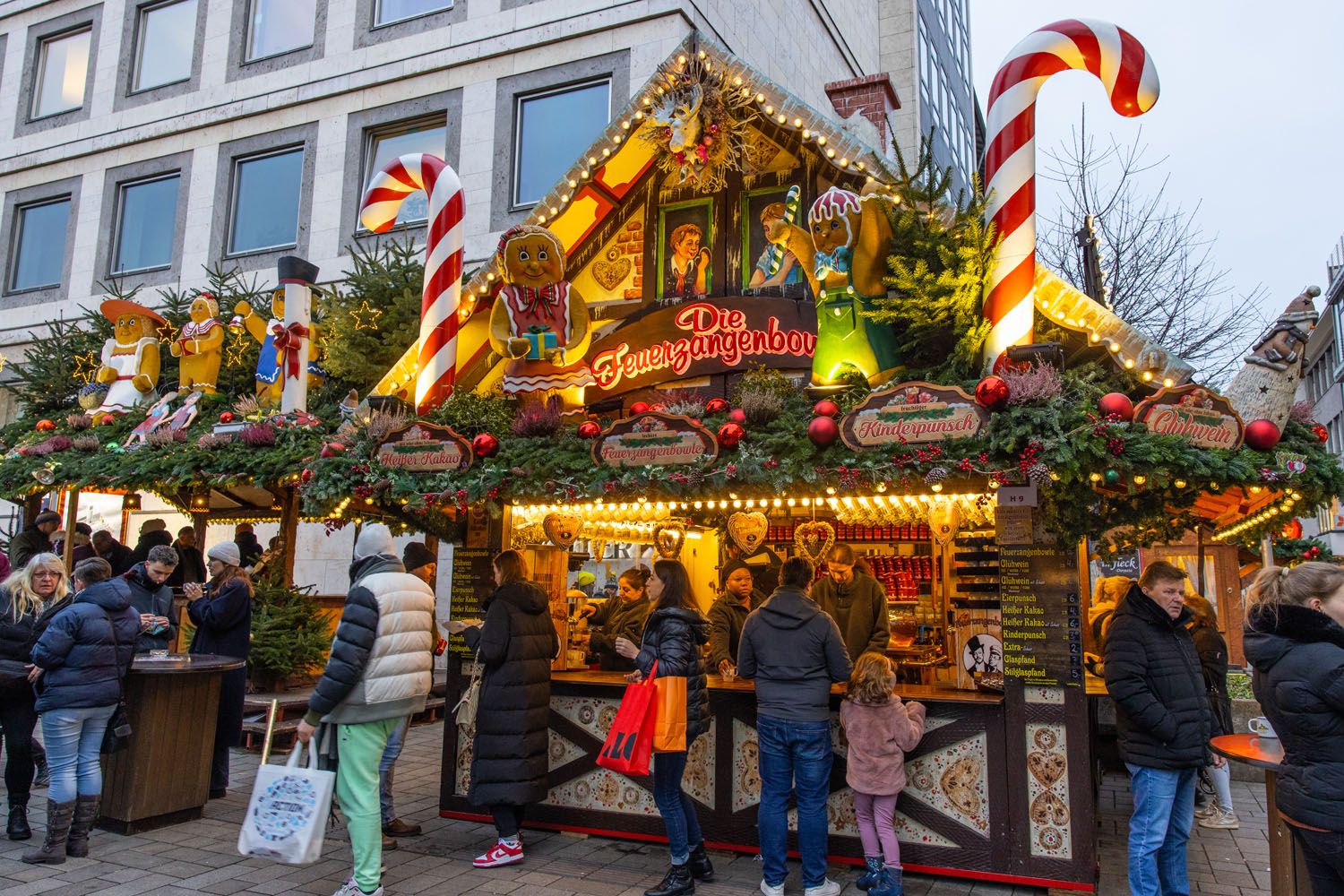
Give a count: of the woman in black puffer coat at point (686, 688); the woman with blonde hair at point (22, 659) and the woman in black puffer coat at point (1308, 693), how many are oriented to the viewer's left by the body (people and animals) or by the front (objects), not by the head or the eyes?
1

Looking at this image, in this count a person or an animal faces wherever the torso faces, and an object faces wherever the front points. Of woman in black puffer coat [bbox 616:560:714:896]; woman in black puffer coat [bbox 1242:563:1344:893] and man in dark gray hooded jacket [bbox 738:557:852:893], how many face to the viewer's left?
1

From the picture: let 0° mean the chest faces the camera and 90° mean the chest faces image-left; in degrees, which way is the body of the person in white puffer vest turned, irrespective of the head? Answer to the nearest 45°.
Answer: approximately 135°

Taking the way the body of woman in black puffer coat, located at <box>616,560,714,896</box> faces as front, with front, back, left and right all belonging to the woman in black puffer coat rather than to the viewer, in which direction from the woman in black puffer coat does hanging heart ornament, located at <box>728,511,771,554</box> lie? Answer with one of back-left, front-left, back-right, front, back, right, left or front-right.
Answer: right

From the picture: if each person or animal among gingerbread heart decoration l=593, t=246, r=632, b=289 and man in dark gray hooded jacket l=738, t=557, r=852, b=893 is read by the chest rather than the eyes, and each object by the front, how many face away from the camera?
1

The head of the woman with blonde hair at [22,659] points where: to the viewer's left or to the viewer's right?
to the viewer's right
